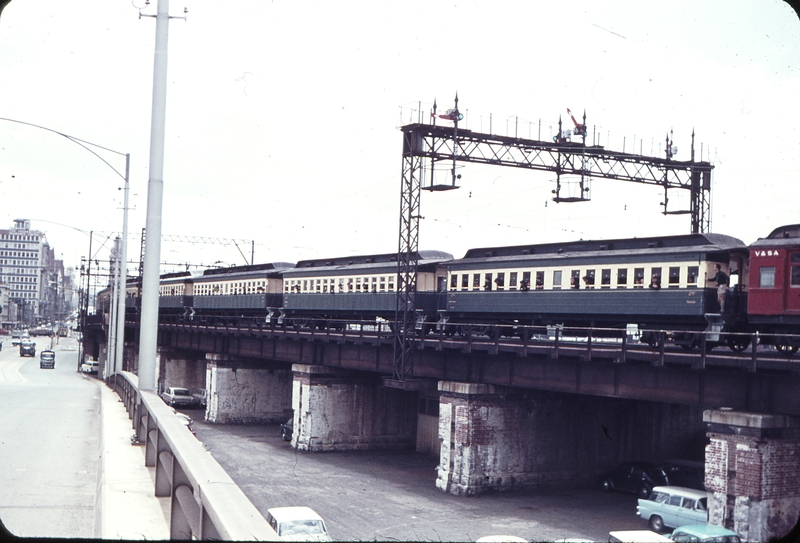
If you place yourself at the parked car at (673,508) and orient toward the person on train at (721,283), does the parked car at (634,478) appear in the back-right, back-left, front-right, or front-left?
front-left

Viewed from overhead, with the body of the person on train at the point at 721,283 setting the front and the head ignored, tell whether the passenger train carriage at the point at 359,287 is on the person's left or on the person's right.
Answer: on the person's right

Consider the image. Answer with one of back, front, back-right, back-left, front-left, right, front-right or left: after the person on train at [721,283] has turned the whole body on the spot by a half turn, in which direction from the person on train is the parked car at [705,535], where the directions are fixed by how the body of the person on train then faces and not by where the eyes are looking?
back-right

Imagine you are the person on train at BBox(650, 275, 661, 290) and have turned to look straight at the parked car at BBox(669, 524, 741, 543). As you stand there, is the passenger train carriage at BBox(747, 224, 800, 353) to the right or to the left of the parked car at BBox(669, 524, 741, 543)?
left

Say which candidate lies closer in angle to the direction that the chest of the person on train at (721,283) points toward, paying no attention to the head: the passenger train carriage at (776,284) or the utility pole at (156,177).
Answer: the utility pole

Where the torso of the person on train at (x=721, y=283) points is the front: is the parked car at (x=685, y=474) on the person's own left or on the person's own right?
on the person's own right
